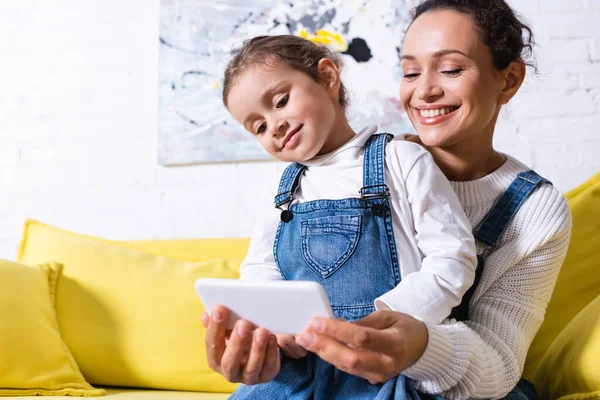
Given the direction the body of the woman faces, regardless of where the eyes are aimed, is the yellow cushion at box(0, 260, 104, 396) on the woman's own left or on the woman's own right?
on the woman's own right

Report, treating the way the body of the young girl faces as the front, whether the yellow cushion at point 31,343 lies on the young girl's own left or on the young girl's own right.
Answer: on the young girl's own right

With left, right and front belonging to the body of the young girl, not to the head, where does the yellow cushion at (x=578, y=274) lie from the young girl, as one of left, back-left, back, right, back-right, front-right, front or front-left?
back

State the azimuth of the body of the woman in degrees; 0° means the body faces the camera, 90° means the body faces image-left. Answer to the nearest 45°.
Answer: approximately 45°

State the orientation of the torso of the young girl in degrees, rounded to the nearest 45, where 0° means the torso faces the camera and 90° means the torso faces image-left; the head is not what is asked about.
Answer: approximately 45°

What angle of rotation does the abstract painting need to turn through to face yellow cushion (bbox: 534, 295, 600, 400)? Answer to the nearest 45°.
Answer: approximately 45° to its left

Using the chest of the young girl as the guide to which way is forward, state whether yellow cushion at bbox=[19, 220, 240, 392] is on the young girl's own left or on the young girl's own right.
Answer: on the young girl's own right
